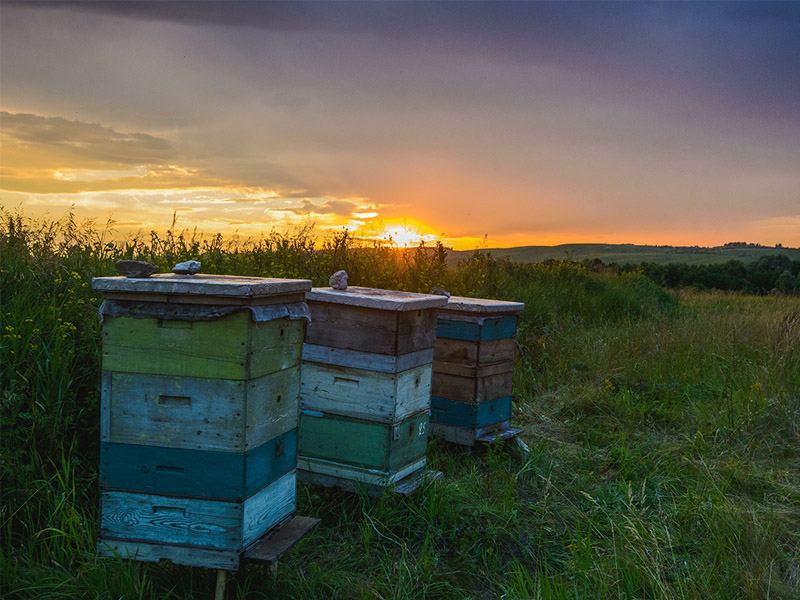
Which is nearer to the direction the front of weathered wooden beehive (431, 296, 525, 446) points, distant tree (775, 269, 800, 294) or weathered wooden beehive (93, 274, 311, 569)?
the weathered wooden beehive

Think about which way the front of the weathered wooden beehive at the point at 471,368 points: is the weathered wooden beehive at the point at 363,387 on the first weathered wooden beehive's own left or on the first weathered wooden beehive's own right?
on the first weathered wooden beehive's own right

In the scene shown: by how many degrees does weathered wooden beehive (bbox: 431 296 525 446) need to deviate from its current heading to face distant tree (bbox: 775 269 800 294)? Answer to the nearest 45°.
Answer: approximately 90° to its left
